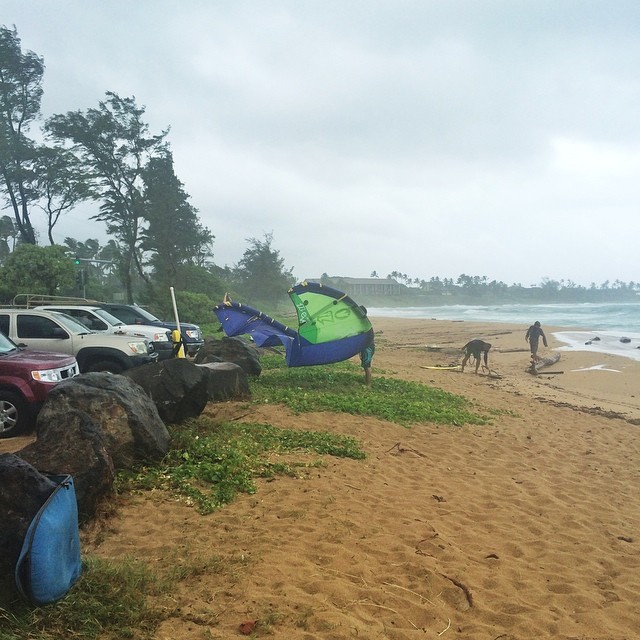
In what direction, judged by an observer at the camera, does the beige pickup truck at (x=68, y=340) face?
facing to the right of the viewer

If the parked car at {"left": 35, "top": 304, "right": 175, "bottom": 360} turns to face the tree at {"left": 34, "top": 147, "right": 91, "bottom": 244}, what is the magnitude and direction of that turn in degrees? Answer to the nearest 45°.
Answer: approximately 135° to its left

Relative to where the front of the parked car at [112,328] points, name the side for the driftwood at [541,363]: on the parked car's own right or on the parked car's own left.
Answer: on the parked car's own left

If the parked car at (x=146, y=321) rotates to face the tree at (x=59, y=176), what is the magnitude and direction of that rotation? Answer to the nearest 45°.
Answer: approximately 135° to its left

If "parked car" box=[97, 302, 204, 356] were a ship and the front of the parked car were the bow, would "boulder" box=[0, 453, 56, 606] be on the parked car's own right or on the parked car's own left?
on the parked car's own right

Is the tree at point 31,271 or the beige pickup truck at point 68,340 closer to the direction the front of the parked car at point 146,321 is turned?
the beige pickup truck

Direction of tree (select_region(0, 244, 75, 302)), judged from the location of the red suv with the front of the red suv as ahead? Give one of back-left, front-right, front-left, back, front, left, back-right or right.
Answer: back-left

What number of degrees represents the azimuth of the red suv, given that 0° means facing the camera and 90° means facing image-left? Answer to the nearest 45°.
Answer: approximately 315°

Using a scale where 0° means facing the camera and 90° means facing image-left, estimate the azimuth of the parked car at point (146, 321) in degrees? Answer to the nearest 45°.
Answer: approximately 315°
